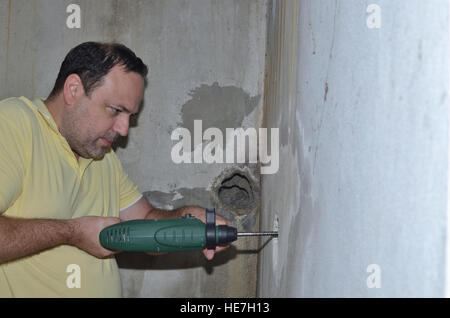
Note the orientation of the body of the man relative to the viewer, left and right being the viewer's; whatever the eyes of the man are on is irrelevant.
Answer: facing the viewer and to the right of the viewer
